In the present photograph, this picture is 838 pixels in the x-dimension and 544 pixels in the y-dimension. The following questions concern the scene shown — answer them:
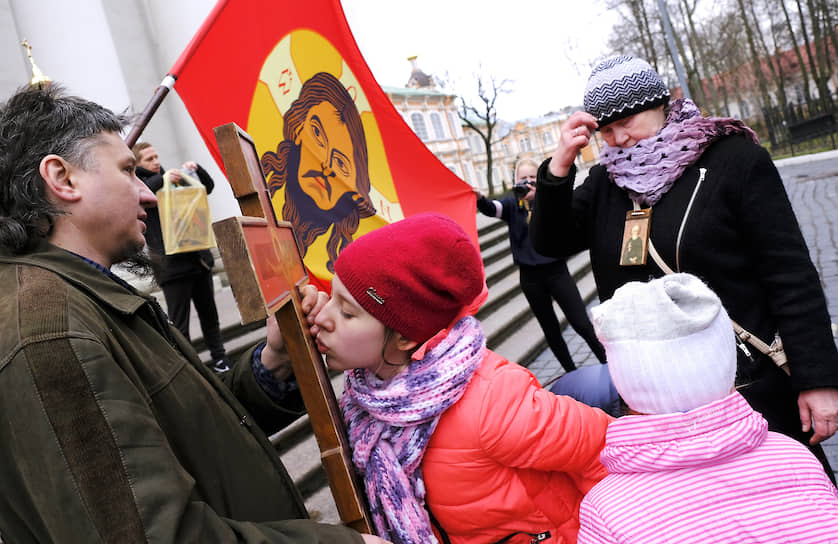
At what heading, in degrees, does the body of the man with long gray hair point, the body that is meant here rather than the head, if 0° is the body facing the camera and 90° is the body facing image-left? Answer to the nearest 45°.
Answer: approximately 270°

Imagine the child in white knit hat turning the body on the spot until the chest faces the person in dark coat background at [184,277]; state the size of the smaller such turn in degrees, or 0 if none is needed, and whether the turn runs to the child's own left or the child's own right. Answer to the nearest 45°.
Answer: approximately 45° to the child's own left

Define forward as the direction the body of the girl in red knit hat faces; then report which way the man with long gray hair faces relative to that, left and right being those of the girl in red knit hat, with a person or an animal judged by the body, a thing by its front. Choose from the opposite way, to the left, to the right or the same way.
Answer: the opposite way

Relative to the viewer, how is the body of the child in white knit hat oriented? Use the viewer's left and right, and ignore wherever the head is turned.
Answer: facing away from the viewer

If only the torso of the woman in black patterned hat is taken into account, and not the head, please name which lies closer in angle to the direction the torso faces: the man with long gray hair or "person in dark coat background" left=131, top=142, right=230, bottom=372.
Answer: the man with long gray hair

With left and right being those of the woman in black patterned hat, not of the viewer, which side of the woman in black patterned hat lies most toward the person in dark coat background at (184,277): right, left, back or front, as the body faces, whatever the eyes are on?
right

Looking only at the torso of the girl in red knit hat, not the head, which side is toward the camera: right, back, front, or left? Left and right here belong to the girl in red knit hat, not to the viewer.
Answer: left

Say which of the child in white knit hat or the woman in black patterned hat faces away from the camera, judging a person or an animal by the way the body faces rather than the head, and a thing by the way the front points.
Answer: the child in white knit hat

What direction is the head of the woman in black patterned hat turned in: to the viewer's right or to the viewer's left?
to the viewer's left

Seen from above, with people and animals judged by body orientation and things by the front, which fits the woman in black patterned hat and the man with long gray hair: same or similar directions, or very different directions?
very different directions

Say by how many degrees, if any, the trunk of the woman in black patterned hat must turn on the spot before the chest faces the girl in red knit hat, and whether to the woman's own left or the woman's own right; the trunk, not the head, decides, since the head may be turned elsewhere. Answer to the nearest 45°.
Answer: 0° — they already face them
